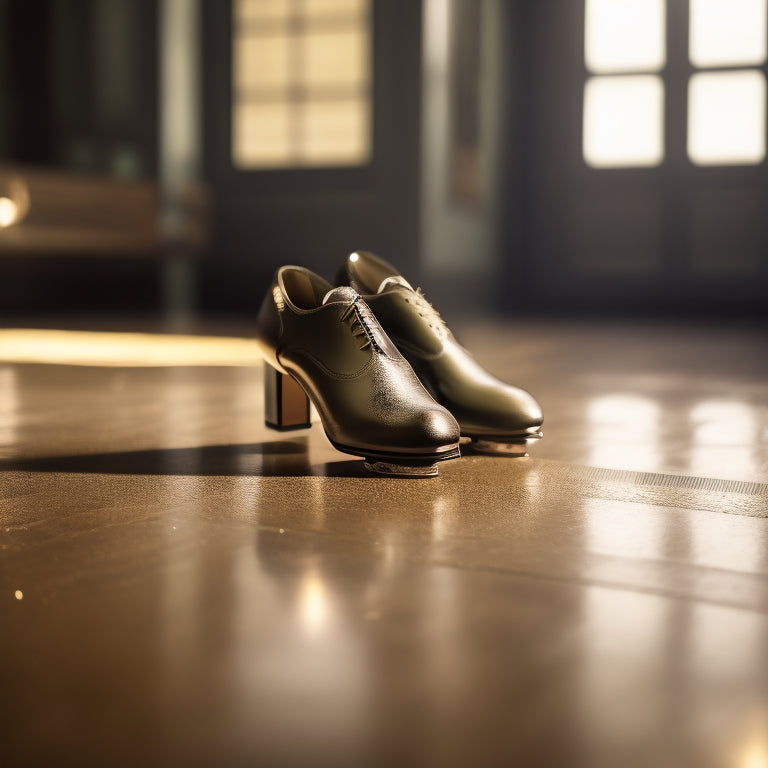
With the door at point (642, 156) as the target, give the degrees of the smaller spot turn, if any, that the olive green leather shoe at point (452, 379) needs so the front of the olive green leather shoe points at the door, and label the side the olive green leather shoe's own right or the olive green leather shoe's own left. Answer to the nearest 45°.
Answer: approximately 135° to the olive green leather shoe's own left

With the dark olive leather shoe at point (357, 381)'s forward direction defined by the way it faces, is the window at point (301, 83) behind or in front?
behind

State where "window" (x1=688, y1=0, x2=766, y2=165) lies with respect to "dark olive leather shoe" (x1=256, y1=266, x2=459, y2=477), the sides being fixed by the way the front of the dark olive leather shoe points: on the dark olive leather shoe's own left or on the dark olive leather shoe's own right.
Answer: on the dark olive leather shoe's own left

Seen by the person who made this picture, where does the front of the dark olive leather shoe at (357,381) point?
facing the viewer and to the right of the viewer

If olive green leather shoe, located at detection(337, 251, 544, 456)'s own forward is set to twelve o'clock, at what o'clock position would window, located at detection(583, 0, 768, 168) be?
The window is roughly at 8 o'clock from the olive green leather shoe.

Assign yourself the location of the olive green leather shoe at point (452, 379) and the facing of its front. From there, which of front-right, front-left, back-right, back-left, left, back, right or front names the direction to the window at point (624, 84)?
back-left

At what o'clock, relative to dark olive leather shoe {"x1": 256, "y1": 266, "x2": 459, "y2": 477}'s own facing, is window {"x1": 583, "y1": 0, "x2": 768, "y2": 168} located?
The window is roughly at 8 o'clock from the dark olive leather shoe.

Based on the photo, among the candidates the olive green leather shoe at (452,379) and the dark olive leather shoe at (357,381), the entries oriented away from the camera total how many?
0

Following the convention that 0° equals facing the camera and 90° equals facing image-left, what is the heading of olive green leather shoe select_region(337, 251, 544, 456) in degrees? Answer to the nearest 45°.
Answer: approximately 315°

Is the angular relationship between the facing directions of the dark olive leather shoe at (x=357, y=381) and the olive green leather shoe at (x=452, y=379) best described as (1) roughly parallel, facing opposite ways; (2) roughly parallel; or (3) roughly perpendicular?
roughly parallel
